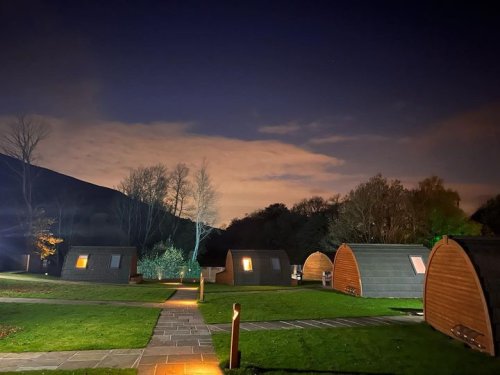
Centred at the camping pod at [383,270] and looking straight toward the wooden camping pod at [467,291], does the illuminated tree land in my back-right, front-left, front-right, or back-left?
back-right

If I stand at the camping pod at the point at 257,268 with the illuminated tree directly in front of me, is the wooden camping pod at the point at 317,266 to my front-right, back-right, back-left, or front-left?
back-right

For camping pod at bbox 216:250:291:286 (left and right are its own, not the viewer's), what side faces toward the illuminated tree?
front

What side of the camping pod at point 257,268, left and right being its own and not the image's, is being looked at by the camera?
left
